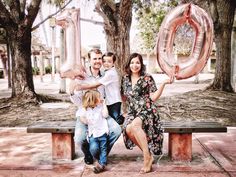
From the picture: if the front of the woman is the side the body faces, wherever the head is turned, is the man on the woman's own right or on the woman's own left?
on the woman's own right

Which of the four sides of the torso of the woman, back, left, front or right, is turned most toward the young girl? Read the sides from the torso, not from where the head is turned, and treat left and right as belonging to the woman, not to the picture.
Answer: right

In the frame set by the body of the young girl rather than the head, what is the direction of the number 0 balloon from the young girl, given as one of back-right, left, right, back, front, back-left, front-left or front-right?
left

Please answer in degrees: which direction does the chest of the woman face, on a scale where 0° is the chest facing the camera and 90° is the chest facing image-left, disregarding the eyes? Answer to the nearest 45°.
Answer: approximately 0°

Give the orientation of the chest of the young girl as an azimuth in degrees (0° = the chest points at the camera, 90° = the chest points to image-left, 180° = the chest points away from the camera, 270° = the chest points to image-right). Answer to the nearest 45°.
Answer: approximately 0°

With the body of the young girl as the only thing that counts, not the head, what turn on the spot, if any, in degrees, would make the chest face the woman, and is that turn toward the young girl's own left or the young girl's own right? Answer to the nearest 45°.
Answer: approximately 90° to the young girl's own left
